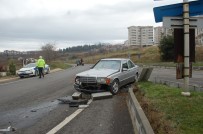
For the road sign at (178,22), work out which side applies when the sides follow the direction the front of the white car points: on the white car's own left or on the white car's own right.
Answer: on the white car's own left

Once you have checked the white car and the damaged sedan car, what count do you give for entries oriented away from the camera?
0

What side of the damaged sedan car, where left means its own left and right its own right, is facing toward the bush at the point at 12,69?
right

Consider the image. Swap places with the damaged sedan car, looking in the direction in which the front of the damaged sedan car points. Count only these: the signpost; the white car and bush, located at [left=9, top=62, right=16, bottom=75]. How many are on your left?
1

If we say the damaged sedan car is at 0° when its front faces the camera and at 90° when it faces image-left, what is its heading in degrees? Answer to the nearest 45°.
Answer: approximately 45°

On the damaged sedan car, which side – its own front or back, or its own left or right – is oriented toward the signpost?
left

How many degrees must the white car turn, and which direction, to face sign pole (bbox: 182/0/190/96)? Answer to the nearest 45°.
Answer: approximately 45° to its left

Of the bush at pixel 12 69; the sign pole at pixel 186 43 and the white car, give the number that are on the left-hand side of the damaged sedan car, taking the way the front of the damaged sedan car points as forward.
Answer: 1
